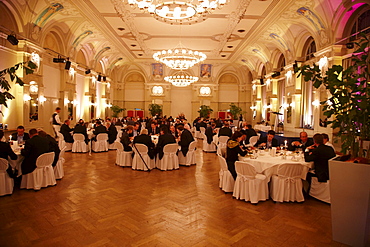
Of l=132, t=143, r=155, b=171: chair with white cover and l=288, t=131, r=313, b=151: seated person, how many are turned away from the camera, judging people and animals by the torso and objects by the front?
1

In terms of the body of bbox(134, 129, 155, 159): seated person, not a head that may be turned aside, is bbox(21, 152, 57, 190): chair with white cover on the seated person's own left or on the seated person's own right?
on the seated person's own left

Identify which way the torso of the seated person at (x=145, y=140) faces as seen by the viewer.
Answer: away from the camera

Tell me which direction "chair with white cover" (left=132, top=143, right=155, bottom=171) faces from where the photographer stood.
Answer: facing away from the viewer

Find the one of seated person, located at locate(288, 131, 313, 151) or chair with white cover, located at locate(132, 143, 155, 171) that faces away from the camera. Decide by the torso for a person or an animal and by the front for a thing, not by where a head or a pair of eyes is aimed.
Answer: the chair with white cover

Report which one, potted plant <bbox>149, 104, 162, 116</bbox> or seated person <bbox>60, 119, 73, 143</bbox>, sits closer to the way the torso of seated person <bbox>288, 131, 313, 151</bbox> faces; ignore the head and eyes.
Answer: the seated person

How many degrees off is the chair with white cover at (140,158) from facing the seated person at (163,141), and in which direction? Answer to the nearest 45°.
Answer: approximately 90° to its right

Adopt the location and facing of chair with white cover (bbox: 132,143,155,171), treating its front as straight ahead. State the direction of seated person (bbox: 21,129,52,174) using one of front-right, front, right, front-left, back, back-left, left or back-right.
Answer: back-left

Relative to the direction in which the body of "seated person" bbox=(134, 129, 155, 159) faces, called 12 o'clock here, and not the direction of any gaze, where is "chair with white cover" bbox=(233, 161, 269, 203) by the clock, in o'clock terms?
The chair with white cover is roughly at 5 o'clock from the seated person.
